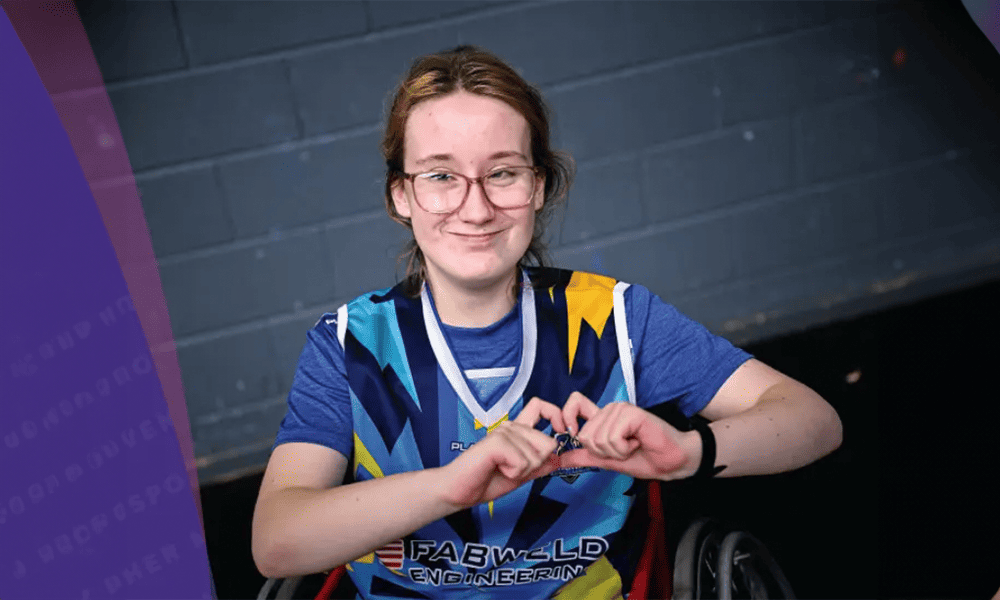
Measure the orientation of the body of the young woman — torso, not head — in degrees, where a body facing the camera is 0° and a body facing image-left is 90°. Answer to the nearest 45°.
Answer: approximately 0°
